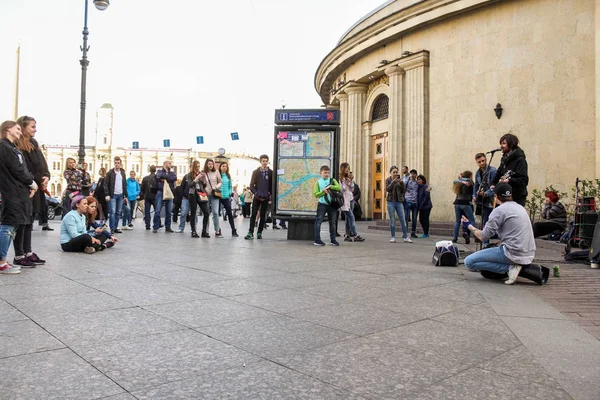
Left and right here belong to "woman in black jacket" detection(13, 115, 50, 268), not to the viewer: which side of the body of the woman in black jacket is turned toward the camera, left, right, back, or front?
right

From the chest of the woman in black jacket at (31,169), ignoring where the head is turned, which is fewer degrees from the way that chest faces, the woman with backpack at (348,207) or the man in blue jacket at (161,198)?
the woman with backpack

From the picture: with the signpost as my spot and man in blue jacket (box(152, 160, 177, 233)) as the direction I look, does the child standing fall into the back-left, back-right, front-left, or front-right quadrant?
back-left

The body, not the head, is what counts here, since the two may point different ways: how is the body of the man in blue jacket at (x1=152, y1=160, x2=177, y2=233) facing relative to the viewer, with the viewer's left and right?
facing the viewer and to the right of the viewer

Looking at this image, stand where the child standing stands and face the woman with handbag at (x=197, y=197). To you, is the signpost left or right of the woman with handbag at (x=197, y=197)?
right

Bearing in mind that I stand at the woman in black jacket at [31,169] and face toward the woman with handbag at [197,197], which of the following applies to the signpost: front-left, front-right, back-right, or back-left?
front-right

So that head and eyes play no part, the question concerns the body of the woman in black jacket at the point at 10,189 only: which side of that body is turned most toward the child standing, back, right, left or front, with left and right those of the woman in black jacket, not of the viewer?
front

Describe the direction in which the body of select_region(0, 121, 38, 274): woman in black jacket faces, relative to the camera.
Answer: to the viewer's right

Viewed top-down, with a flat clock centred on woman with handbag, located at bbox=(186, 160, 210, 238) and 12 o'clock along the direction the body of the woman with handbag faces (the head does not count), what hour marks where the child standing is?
The child standing is roughly at 12 o'clock from the woman with handbag.

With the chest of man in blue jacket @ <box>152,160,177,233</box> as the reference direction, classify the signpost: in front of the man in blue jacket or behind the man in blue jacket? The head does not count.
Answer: in front

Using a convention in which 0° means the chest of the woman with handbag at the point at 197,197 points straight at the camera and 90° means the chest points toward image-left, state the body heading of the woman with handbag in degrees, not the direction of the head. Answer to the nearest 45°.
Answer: approximately 315°

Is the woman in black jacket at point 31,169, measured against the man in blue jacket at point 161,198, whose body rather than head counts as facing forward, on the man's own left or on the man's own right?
on the man's own right

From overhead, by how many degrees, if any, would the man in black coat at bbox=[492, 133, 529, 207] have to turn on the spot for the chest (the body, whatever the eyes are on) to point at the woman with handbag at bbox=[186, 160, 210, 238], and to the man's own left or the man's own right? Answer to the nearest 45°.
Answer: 0° — they already face them

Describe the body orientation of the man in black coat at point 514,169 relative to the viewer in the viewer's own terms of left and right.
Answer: facing to the left of the viewer

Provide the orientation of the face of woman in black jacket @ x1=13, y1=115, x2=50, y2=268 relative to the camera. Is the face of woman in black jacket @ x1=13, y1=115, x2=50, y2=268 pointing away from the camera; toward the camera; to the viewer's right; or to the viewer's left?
to the viewer's right

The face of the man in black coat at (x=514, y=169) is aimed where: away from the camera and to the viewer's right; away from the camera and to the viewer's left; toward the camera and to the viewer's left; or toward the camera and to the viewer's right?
toward the camera and to the viewer's left
